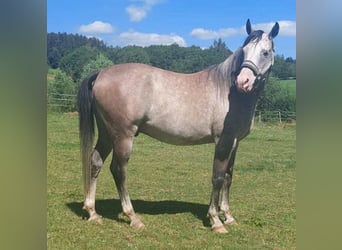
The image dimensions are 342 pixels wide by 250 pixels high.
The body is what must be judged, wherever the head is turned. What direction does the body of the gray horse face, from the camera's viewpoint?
to the viewer's right

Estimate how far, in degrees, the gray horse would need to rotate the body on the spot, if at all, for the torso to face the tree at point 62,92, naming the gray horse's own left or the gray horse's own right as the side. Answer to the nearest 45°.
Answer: approximately 180°
